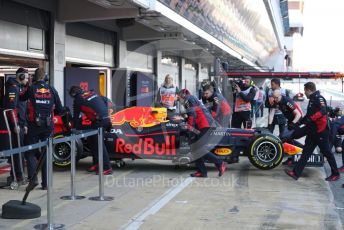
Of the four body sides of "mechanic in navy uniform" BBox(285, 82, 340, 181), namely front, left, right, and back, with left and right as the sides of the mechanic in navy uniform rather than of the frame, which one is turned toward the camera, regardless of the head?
left

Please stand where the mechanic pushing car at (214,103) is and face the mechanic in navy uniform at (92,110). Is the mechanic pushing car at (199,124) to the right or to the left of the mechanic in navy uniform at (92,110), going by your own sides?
left

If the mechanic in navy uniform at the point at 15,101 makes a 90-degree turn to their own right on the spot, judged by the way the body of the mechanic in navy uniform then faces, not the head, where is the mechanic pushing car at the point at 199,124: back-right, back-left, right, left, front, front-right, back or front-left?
left

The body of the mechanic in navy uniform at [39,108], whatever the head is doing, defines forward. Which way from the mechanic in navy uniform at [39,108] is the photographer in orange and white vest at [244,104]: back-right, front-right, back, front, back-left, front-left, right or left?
front-right

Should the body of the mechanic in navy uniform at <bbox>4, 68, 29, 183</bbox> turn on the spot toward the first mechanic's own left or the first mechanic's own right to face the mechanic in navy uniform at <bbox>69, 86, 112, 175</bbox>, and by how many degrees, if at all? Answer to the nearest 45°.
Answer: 0° — they already face them

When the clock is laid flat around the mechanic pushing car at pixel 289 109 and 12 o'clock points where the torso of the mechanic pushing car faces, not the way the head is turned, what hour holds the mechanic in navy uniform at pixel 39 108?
The mechanic in navy uniform is roughly at 12 o'clock from the mechanic pushing car.

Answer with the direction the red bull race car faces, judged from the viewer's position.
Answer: facing to the right of the viewer

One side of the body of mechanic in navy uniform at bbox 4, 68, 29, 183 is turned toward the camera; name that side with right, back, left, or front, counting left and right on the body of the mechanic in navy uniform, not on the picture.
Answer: right

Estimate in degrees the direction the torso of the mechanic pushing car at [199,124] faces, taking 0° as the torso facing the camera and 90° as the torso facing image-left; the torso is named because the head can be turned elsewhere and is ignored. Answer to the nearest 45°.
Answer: approximately 90°

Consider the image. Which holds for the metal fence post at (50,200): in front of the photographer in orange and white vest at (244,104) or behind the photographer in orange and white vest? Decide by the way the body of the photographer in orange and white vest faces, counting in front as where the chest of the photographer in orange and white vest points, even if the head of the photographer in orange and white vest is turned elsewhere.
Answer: in front

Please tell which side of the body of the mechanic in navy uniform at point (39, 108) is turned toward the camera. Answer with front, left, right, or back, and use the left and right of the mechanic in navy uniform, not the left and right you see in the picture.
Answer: back

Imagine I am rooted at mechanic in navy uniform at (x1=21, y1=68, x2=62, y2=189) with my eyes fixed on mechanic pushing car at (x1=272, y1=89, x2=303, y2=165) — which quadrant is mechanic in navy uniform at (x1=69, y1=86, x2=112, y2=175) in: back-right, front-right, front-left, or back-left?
front-left

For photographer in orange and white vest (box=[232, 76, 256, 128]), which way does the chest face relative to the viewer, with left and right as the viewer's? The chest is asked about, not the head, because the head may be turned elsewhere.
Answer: facing the viewer and to the left of the viewer

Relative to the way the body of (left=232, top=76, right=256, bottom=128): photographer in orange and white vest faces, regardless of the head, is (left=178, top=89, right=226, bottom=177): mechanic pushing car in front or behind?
in front

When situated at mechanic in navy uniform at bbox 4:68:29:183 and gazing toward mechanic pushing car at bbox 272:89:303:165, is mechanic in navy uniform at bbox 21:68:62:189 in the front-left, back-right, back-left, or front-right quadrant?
front-right
